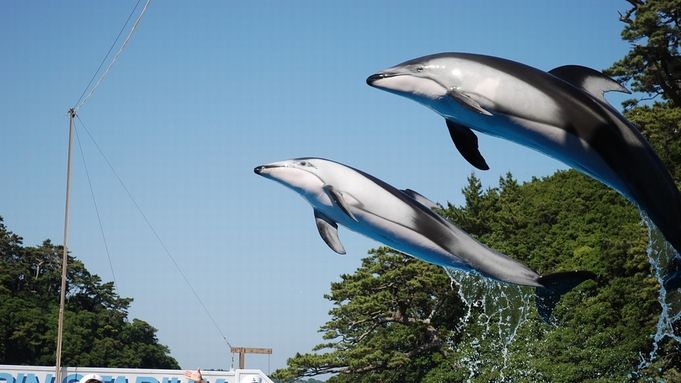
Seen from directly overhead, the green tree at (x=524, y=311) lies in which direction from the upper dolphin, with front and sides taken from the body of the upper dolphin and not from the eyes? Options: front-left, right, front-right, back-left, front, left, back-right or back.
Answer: right

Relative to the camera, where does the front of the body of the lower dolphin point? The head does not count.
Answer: to the viewer's left

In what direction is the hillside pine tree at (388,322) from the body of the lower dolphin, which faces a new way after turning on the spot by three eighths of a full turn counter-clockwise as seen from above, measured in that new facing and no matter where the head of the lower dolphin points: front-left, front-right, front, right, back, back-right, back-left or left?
back-left

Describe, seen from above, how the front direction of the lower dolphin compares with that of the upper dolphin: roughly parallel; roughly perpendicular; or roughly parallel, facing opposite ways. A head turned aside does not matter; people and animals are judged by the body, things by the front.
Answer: roughly parallel

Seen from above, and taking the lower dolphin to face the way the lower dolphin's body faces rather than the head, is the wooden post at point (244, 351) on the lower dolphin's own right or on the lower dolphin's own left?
on the lower dolphin's own right

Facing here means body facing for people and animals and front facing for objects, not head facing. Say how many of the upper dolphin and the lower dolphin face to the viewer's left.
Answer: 2

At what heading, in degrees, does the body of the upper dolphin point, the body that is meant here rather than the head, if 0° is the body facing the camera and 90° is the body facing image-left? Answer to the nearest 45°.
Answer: approximately 90°

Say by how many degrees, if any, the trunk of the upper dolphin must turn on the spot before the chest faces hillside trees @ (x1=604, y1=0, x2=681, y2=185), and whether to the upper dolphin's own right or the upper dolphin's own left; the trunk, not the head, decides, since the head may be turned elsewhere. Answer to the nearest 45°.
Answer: approximately 90° to the upper dolphin's own right

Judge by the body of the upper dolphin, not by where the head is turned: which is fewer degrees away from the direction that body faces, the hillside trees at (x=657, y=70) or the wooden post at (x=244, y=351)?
the wooden post

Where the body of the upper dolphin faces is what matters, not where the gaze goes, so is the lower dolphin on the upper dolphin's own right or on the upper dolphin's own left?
on the upper dolphin's own right
